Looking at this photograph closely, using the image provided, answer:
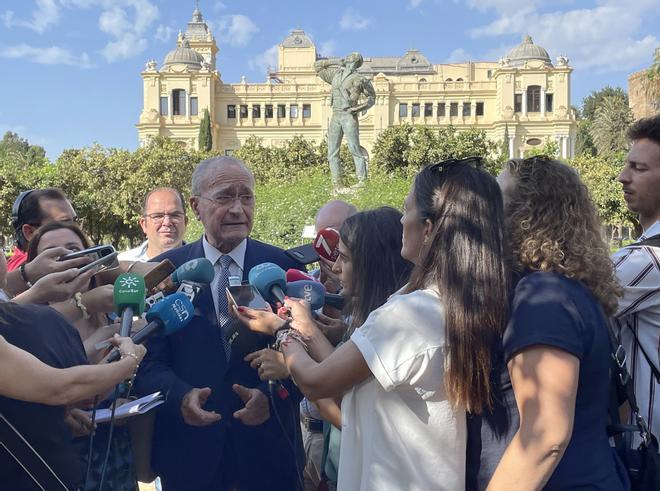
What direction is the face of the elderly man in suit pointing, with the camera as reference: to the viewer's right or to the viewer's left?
to the viewer's right

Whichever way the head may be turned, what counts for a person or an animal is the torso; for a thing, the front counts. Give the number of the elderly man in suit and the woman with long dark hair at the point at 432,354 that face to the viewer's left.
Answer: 1

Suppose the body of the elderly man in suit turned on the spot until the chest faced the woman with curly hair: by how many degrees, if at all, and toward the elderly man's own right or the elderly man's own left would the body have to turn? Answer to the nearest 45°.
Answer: approximately 45° to the elderly man's own left

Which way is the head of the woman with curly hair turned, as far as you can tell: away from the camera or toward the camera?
away from the camera

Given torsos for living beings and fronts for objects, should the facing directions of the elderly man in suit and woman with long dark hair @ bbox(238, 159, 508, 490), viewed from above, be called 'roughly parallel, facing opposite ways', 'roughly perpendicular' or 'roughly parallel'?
roughly perpendicular

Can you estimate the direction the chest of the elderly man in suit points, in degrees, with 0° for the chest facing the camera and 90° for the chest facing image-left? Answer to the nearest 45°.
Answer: approximately 0°

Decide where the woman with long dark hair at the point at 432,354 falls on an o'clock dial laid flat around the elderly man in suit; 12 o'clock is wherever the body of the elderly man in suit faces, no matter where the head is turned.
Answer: The woman with long dark hair is roughly at 11 o'clock from the elderly man in suit.

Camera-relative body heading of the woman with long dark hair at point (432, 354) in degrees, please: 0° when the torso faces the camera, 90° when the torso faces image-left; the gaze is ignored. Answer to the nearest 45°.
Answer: approximately 90°

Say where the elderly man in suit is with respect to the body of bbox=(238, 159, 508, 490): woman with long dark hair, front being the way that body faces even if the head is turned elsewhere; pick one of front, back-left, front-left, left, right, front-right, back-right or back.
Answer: front-right
